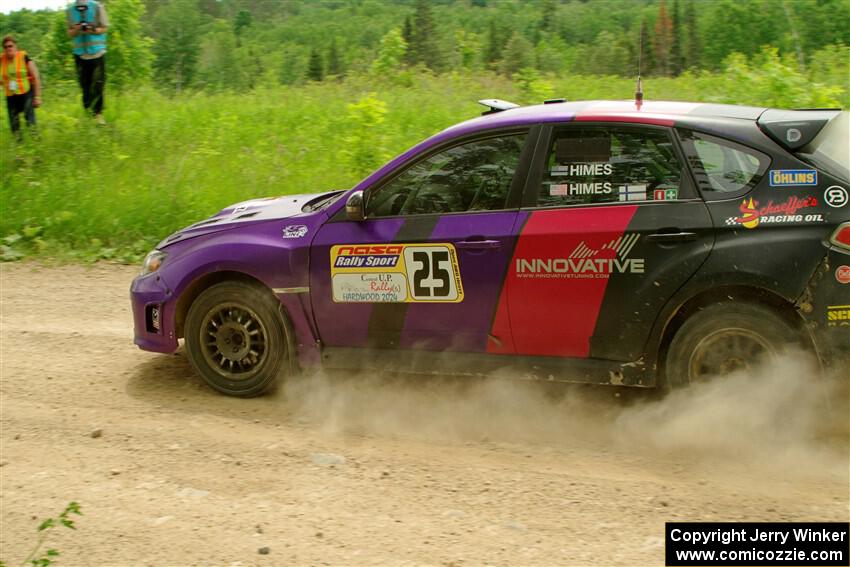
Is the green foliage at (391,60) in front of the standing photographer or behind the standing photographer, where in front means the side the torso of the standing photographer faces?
behind

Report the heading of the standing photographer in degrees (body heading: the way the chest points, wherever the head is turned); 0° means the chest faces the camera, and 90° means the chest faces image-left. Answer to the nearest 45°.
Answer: approximately 0°

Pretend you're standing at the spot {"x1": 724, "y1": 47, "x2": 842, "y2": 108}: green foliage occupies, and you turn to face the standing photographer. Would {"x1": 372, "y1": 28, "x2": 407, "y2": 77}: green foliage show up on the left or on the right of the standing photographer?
right

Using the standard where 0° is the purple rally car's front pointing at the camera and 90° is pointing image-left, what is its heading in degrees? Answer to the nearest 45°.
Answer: approximately 90°

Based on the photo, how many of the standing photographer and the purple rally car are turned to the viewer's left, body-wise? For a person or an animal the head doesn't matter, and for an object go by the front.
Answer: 1

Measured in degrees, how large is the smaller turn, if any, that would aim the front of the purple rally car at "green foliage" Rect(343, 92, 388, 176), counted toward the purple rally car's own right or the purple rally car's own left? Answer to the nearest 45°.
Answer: approximately 90° to the purple rally car's own right
